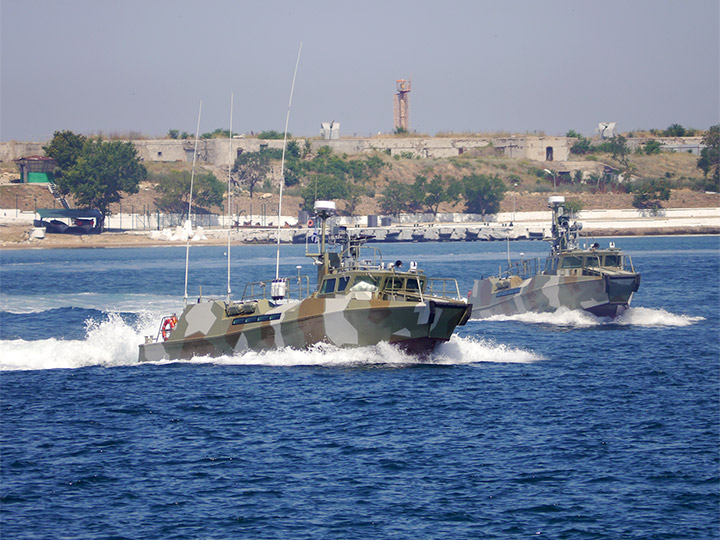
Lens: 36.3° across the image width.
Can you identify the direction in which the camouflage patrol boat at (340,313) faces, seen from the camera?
facing the viewer and to the right of the viewer
